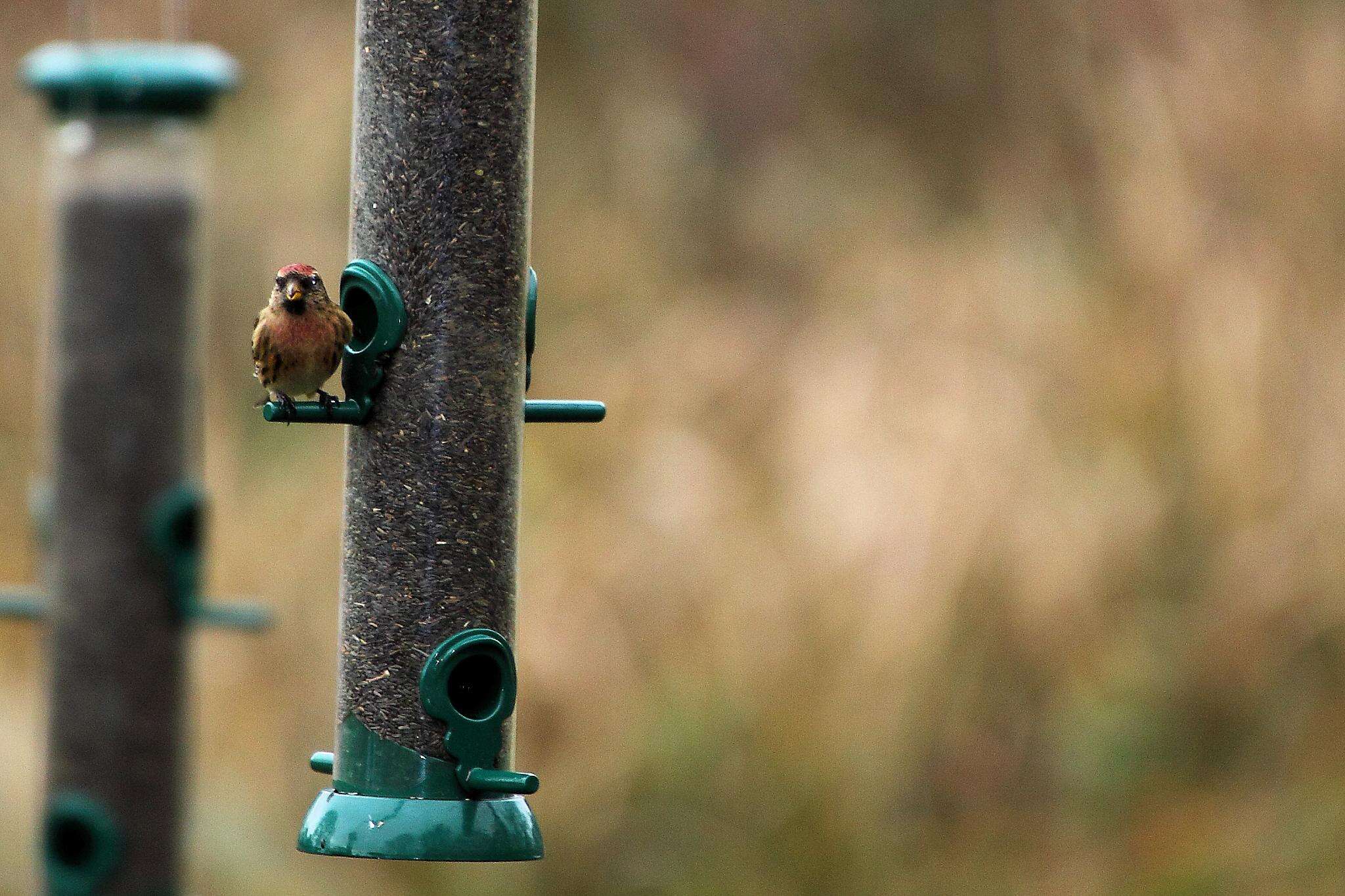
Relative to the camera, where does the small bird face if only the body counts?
toward the camera

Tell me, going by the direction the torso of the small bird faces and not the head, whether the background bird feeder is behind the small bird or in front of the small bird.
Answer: behind
